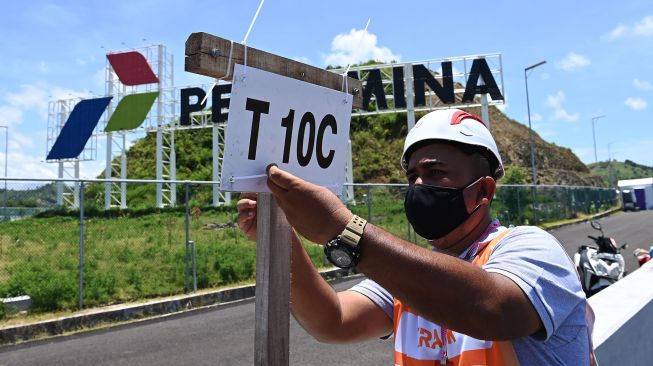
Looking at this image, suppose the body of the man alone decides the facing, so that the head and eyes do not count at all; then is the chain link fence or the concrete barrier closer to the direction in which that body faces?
the chain link fence

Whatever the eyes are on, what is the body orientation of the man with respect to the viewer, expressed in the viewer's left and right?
facing the viewer and to the left of the viewer

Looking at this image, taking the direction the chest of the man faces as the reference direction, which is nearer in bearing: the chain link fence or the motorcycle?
the chain link fence

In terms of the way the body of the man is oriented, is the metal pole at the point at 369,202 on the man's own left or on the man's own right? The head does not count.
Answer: on the man's own right

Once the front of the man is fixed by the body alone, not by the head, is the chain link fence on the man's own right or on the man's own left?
on the man's own right

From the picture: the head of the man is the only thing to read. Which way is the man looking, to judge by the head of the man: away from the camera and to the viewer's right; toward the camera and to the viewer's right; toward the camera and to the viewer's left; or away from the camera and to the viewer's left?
toward the camera and to the viewer's left

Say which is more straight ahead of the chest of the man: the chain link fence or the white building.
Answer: the chain link fence

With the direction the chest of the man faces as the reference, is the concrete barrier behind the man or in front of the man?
behind
